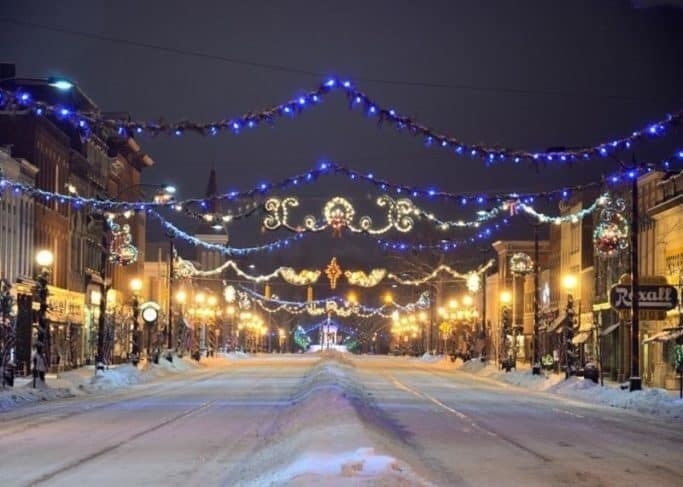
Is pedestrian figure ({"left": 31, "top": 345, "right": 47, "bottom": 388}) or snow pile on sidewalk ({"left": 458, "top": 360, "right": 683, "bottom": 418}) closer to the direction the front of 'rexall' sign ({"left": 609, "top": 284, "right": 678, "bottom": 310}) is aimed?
the snow pile on sidewalk

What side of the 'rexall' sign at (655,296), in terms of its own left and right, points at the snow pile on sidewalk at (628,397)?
front

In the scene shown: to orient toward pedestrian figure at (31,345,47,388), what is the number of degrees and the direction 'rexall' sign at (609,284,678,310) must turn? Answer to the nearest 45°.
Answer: approximately 90° to its right

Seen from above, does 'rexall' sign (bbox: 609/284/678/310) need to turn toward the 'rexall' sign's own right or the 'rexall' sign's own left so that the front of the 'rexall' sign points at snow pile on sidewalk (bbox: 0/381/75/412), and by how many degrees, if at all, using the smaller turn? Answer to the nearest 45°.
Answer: approximately 45° to the 'rexall' sign's own right

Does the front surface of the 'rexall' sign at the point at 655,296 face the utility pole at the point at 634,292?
yes

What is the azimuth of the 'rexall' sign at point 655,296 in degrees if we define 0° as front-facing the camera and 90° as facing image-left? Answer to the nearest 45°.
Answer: approximately 0°

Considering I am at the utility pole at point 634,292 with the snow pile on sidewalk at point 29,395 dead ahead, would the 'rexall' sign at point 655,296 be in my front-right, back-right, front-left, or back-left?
back-right
